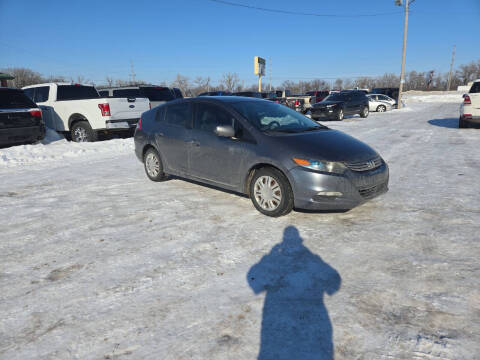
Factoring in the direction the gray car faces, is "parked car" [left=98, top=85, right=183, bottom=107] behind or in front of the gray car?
behind

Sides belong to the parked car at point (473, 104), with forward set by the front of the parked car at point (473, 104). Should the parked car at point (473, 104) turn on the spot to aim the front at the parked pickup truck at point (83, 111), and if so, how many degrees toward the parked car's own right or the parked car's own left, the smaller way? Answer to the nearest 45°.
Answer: approximately 135° to the parked car's own left

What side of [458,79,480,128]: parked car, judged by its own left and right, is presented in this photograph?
back

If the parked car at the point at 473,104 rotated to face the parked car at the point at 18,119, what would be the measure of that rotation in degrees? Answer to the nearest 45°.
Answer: approximately 135° to its left

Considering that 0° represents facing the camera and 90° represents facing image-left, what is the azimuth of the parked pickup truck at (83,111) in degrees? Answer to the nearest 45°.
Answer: approximately 135°

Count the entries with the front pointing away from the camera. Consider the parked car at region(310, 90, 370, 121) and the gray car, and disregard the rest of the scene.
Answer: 0

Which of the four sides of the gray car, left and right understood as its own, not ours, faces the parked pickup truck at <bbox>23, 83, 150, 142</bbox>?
back

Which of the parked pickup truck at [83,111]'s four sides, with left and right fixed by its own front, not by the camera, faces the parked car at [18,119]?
left

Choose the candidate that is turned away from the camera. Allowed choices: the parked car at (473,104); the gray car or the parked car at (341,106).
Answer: the parked car at (473,104)

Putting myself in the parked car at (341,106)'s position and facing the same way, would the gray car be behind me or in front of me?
in front
